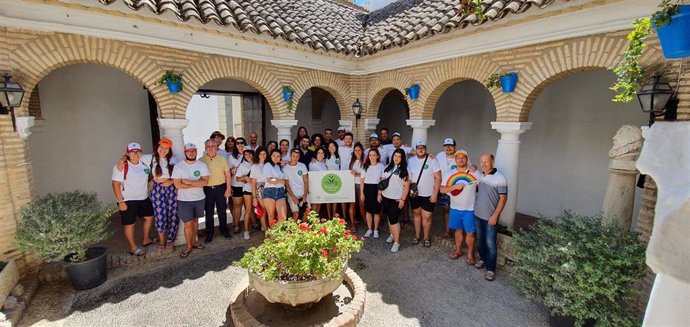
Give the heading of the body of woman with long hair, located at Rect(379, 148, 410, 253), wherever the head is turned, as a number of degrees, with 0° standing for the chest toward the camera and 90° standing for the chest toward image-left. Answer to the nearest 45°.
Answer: approximately 45°

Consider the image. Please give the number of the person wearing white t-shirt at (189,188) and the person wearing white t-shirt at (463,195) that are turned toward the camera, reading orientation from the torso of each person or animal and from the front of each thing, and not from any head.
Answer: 2

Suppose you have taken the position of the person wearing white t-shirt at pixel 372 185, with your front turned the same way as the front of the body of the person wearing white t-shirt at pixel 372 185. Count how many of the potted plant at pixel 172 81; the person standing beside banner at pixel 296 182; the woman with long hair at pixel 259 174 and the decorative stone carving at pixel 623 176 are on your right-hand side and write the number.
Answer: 3

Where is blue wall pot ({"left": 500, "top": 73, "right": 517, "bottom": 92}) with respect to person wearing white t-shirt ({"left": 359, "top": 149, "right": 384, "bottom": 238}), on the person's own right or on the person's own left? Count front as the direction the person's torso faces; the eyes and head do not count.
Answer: on the person's own left

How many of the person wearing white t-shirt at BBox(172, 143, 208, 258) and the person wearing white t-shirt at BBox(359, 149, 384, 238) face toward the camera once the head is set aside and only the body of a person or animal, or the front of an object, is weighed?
2
